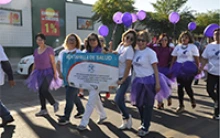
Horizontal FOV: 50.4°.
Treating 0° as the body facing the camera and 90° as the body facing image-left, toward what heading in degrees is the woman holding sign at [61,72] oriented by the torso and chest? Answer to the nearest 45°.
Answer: approximately 45°

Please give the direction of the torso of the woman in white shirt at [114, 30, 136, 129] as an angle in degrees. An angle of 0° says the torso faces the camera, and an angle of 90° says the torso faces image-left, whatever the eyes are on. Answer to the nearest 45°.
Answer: approximately 45°

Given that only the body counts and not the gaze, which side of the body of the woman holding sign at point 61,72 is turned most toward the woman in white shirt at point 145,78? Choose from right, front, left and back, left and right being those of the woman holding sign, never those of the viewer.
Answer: left

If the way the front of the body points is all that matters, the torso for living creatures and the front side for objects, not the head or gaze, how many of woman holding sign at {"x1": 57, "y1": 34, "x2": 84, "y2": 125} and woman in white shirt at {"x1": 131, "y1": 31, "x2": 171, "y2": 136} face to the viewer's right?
0

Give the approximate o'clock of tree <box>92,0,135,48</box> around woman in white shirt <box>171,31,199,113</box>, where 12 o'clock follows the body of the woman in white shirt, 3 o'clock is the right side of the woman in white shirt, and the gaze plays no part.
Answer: The tree is roughly at 5 o'clock from the woman in white shirt.

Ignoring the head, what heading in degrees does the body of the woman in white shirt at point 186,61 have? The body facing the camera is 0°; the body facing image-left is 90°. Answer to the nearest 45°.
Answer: approximately 0°

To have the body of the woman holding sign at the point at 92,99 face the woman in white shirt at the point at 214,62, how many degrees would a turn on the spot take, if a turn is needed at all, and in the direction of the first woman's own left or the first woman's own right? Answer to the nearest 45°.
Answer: approximately 135° to the first woman's own left

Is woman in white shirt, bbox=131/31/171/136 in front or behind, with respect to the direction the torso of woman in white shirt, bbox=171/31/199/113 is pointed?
in front
